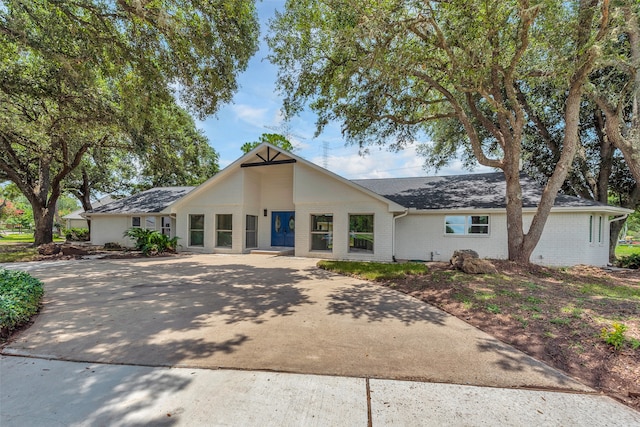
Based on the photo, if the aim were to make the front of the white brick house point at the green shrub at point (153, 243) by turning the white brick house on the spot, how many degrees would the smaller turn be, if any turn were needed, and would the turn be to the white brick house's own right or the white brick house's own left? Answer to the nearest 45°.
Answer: approximately 90° to the white brick house's own right

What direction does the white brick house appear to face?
toward the camera

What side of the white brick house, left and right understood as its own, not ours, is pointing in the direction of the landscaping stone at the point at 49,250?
right

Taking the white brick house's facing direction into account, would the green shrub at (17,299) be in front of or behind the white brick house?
in front

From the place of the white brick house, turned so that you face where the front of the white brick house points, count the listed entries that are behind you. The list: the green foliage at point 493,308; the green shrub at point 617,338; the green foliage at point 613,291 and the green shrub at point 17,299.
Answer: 0

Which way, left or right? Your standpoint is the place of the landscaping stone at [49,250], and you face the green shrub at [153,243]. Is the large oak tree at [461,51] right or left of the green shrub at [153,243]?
right

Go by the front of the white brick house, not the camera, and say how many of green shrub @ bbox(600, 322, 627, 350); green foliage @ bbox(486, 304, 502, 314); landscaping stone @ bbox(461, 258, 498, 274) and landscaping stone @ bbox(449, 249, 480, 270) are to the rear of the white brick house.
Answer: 0

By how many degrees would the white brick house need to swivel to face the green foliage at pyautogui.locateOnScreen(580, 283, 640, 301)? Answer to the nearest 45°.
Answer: approximately 45° to its left

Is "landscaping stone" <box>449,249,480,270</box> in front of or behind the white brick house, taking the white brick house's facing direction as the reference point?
in front

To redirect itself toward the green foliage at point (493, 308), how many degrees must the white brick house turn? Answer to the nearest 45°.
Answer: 0° — it already faces it
